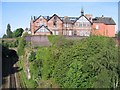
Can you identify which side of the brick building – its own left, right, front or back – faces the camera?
front
